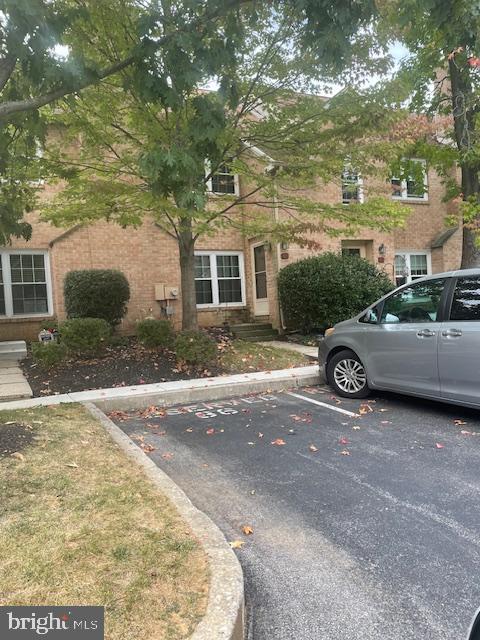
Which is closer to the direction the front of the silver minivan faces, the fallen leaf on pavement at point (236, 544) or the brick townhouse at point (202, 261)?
the brick townhouse

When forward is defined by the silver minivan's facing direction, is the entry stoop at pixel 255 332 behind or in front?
in front

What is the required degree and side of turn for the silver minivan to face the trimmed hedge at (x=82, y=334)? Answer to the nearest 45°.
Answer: approximately 45° to its left

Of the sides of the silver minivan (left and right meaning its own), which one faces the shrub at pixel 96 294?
front

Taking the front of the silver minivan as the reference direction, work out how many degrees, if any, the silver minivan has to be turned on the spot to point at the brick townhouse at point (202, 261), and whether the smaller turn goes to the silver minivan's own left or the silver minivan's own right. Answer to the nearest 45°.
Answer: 0° — it already faces it

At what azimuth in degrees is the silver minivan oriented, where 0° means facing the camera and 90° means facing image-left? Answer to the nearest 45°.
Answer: approximately 135°

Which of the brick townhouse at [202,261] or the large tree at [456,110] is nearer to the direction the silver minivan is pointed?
the brick townhouse

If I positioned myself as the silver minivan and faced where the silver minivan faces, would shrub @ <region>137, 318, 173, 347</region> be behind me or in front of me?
in front

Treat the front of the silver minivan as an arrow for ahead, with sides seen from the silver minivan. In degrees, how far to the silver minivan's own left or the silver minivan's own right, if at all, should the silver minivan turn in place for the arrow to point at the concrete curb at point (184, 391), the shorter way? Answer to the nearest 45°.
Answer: approximately 45° to the silver minivan's own left

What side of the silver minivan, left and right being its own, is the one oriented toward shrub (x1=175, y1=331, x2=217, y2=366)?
front
